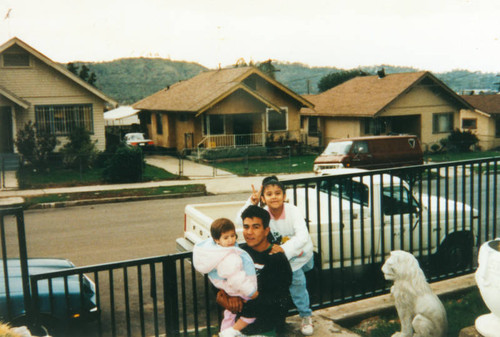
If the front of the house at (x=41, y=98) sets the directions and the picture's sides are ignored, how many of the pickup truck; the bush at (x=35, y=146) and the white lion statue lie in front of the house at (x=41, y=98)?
3

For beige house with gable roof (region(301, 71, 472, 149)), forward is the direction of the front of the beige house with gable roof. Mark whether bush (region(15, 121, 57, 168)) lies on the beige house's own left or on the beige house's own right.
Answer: on the beige house's own right

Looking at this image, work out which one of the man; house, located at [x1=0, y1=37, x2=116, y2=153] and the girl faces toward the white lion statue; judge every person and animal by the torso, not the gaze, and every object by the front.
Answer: the house

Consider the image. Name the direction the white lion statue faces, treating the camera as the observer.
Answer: facing to the left of the viewer

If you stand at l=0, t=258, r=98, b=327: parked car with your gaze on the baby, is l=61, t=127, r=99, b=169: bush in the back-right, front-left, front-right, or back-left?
back-left

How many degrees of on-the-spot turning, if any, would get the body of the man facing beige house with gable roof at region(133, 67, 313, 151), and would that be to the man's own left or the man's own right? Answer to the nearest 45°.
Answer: approximately 135° to the man's own right

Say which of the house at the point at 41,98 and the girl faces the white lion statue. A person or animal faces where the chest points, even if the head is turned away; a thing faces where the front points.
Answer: the house

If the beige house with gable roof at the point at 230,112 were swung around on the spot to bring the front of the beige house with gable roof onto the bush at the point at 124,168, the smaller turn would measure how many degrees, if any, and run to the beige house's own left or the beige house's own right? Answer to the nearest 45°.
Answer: approximately 45° to the beige house's own right

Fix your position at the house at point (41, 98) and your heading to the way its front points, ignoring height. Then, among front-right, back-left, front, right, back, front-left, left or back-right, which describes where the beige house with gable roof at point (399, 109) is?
left

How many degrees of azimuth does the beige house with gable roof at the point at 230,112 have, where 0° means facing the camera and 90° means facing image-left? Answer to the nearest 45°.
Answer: approximately 315°

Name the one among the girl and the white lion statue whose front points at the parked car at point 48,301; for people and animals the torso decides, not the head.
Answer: the white lion statue

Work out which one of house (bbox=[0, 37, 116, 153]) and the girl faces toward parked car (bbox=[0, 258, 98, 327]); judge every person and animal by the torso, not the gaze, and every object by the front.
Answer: the house
